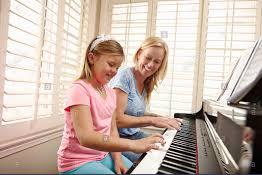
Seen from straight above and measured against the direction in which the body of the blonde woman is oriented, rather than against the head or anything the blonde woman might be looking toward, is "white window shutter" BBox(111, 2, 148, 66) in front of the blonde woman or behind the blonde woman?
behind

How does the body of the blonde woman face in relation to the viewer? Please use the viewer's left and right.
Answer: facing the viewer and to the right of the viewer

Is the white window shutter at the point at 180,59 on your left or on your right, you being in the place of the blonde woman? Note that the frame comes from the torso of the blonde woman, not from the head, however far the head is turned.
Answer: on your left

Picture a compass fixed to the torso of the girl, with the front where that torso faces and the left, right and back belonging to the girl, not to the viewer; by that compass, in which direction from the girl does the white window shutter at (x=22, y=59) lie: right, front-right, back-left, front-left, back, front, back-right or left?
back

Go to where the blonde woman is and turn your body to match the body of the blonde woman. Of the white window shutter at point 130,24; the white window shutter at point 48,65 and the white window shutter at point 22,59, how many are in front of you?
0

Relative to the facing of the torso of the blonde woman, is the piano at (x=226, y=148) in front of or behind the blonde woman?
in front

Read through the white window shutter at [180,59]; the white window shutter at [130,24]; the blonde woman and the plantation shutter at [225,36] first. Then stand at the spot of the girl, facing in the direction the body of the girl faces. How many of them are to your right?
0

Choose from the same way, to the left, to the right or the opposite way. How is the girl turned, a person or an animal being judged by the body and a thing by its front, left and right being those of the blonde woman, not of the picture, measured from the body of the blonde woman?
the same way

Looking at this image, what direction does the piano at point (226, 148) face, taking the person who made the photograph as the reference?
facing to the left of the viewer

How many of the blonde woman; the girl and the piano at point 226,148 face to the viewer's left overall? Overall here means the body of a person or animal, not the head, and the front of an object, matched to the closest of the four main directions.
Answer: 1

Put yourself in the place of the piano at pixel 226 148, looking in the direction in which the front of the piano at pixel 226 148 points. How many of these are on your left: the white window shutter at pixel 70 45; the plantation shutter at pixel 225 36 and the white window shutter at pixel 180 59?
0

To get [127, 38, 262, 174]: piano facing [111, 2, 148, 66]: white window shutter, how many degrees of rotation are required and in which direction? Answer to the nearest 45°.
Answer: approximately 45° to its right

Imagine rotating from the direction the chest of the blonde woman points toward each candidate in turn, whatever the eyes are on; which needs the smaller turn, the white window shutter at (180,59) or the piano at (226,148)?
the piano

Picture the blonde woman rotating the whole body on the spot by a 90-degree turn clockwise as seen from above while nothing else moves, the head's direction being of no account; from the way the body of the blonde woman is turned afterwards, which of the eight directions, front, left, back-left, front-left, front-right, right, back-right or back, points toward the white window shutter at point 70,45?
right
